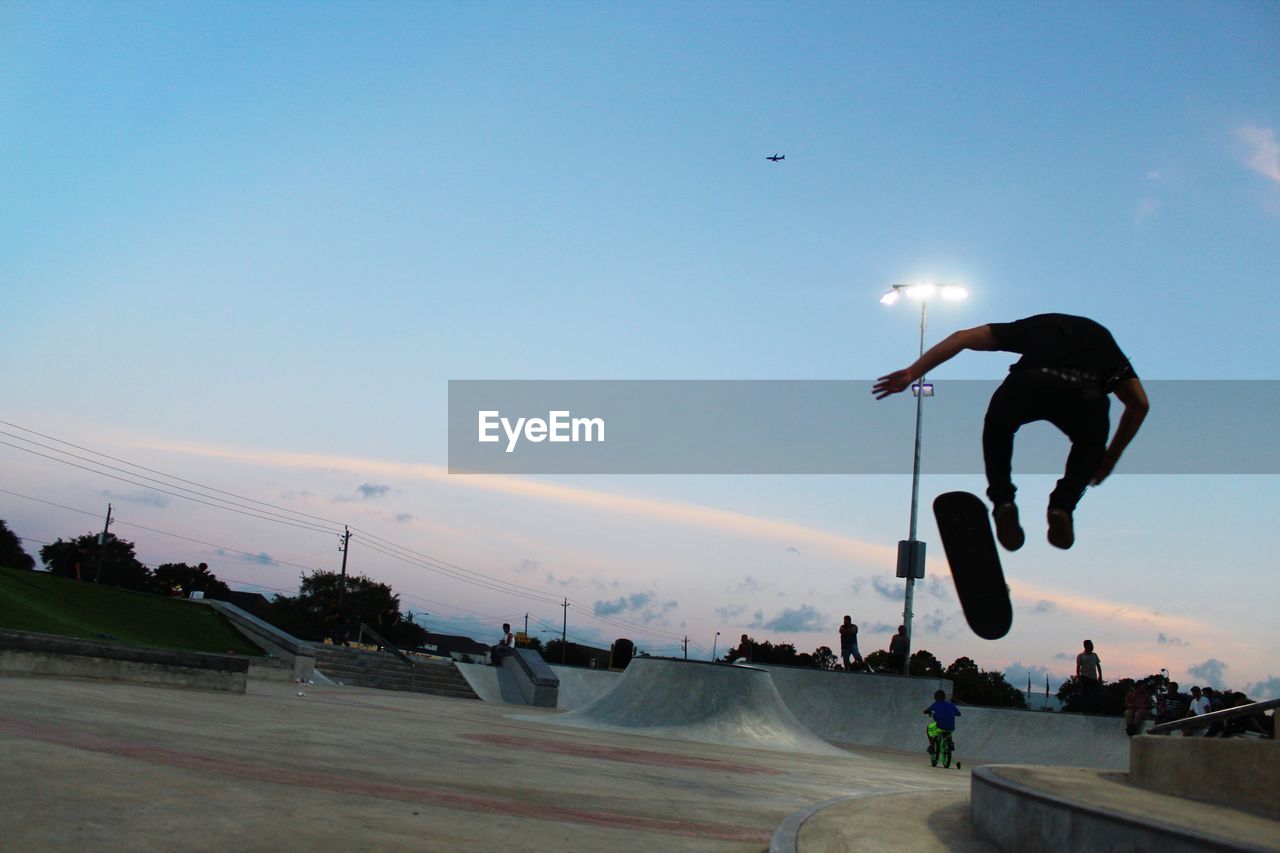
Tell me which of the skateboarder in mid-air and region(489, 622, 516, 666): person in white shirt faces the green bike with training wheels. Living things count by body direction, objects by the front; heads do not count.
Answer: the skateboarder in mid-air

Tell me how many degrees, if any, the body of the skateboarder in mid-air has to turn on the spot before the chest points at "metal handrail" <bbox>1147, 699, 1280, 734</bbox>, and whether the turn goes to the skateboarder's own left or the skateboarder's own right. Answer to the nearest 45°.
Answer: approximately 45° to the skateboarder's own right

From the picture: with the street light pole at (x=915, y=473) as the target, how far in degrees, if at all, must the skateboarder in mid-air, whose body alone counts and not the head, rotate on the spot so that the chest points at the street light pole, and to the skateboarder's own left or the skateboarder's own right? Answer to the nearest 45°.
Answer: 0° — they already face it

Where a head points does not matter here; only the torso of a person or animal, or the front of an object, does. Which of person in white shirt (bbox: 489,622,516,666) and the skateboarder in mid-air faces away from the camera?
the skateboarder in mid-air

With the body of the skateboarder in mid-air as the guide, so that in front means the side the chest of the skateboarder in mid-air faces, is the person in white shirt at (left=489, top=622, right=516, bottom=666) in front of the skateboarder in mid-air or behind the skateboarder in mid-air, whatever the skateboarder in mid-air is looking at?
in front

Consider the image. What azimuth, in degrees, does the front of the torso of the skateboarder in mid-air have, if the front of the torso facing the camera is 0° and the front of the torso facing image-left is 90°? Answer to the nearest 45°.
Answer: approximately 180°

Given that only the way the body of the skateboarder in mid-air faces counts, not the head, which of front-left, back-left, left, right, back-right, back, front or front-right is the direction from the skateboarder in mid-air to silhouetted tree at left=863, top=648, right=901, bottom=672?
front

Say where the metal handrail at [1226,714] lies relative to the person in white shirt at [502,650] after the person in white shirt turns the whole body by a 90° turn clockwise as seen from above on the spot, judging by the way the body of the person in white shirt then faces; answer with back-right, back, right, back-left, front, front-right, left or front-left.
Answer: back

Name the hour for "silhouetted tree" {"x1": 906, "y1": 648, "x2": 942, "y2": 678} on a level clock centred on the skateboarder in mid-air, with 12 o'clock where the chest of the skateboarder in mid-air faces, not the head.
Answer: The silhouetted tree is roughly at 12 o'clock from the skateboarder in mid-air.

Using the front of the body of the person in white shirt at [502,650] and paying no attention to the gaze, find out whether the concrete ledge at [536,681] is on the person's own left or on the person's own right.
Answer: on the person's own left
